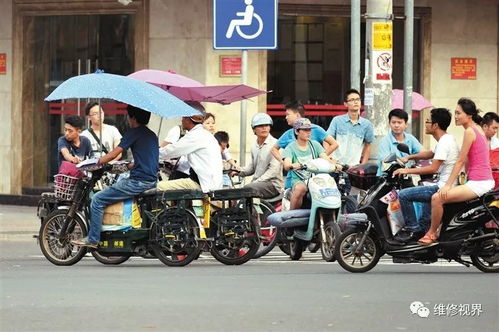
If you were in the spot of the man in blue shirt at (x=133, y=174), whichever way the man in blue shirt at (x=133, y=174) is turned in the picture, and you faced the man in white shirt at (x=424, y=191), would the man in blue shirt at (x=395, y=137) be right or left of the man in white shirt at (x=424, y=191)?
left

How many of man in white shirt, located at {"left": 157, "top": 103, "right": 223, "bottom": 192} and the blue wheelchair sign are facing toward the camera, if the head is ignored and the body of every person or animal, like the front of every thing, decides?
1

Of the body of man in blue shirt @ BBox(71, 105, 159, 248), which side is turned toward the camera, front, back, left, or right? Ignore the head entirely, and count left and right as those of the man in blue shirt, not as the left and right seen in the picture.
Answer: left

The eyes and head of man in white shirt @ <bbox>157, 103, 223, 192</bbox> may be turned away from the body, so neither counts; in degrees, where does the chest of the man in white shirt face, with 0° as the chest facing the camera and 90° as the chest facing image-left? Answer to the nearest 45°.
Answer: approximately 90°

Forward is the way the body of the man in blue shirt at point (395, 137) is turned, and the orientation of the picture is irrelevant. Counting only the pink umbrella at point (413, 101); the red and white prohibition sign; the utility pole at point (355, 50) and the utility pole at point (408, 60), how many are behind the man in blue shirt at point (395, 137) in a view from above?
4

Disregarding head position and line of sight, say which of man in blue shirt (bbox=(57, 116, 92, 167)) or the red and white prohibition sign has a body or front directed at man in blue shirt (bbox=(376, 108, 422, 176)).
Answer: the red and white prohibition sign

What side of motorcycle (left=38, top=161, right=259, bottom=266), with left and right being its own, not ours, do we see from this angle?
left

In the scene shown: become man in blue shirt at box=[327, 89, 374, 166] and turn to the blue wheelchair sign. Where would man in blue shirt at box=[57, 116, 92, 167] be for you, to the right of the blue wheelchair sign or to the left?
left

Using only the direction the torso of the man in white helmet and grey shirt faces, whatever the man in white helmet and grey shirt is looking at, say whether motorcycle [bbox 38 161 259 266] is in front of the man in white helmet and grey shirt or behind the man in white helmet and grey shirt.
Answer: in front

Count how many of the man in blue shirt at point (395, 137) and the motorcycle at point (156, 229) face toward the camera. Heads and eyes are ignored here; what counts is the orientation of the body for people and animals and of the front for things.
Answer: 1

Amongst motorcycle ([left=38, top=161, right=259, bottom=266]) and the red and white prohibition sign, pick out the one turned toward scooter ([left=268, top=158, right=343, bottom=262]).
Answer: the red and white prohibition sign

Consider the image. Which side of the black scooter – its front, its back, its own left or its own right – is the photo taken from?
left

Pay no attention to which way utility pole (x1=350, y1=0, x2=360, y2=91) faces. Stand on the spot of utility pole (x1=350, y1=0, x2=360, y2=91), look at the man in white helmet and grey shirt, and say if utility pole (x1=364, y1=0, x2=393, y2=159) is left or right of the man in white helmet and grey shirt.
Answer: left

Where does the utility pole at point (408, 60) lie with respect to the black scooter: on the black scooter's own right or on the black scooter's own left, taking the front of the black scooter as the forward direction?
on the black scooter's own right
